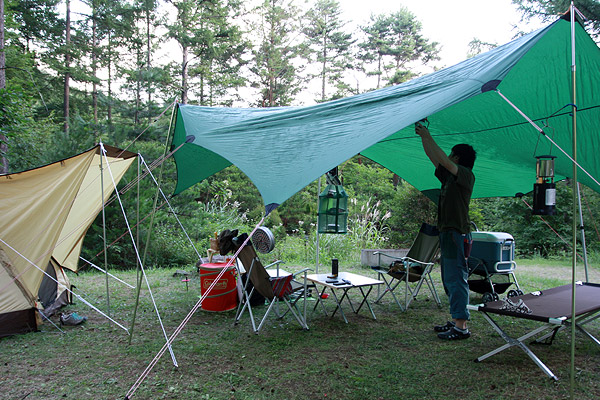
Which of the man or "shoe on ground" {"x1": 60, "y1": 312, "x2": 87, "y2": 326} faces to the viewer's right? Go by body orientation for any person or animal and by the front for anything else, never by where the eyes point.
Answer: the shoe on ground

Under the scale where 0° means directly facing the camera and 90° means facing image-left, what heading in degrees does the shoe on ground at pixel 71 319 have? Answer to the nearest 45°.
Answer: approximately 270°

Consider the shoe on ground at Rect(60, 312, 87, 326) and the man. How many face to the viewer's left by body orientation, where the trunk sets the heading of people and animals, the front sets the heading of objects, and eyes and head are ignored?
1

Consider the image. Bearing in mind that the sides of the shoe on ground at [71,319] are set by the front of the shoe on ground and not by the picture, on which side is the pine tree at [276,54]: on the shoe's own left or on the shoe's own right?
on the shoe's own left

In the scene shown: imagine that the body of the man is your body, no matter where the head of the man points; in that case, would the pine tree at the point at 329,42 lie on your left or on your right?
on your right

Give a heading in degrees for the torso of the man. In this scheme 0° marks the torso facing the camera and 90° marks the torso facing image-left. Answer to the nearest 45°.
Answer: approximately 90°

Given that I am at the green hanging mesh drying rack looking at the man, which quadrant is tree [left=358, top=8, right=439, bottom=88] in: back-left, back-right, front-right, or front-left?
back-left

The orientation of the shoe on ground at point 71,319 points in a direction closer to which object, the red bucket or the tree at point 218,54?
the red bucket

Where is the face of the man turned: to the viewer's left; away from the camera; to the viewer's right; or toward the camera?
to the viewer's left
